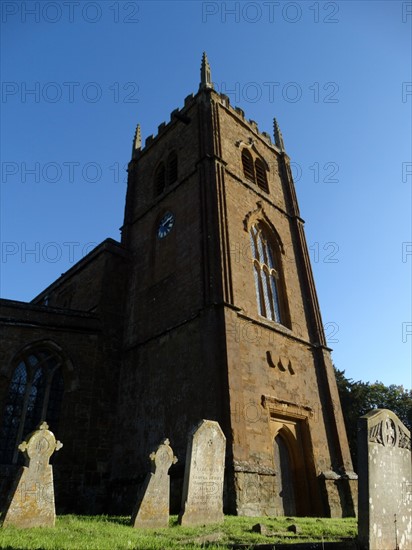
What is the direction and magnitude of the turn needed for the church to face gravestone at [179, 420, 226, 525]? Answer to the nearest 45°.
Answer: approximately 45° to its right

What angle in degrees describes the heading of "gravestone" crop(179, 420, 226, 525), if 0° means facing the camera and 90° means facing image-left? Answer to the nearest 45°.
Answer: approximately 315°

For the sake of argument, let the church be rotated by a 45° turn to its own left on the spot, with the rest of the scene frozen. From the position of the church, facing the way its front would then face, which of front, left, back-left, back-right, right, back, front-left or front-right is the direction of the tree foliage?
front-left

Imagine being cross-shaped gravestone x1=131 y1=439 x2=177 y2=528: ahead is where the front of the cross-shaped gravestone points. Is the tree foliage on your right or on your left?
on your left

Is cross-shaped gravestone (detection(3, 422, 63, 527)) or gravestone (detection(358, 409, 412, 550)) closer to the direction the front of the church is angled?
the gravestone

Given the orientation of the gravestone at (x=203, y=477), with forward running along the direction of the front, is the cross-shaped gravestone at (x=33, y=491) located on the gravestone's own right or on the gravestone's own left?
on the gravestone's own right

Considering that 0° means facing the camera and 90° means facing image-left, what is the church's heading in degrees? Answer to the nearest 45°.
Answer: approximately 315°

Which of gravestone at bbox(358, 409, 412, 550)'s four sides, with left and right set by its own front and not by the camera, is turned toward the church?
back
